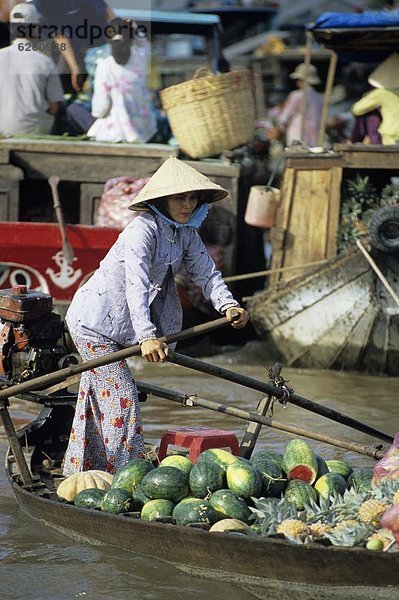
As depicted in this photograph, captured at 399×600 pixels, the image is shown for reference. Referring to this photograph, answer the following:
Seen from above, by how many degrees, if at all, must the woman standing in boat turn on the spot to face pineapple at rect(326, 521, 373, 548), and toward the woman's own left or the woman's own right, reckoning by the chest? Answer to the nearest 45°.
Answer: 0° — they already face it

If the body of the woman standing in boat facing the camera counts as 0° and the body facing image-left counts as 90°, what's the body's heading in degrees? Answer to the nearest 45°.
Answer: approximately 315°

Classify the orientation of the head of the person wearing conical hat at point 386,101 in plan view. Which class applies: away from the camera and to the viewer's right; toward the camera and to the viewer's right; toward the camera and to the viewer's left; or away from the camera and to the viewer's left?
away from the camera and to the viewer's left

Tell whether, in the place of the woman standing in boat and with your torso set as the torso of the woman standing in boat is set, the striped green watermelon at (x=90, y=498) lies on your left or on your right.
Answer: on your right
